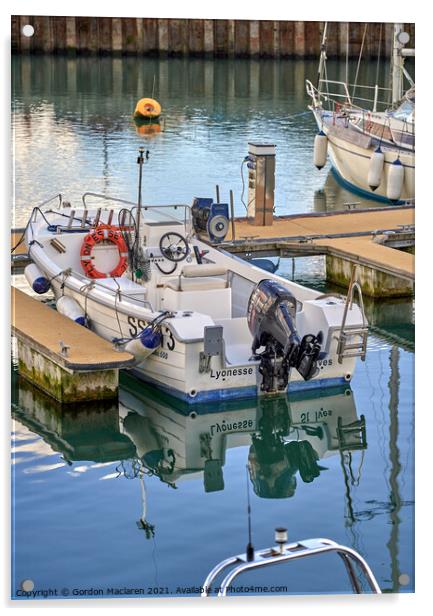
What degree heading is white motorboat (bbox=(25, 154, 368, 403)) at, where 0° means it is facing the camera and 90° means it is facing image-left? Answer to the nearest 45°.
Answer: approximately 135°

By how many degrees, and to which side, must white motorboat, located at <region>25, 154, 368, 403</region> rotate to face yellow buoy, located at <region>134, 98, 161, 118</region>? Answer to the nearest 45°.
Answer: approximately 45° to its right

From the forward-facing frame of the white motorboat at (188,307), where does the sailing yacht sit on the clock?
The sailing yacht is roughly at 2 o'clock from the white motorboat.
